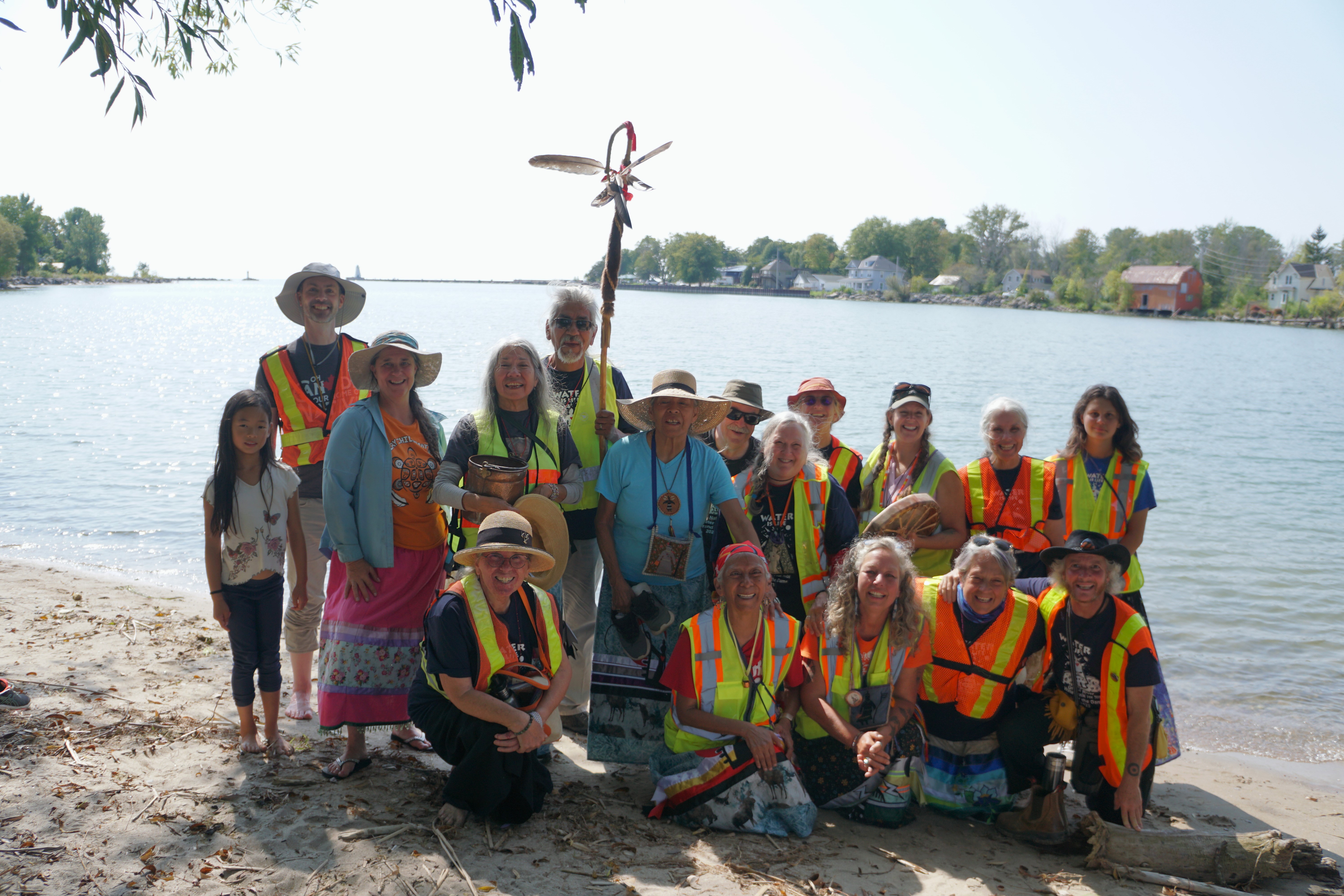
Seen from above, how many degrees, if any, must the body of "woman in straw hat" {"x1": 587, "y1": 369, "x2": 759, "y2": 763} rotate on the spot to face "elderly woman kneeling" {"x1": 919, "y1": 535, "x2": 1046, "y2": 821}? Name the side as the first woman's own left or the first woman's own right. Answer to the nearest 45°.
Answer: approximately 90° to the first woman's own left

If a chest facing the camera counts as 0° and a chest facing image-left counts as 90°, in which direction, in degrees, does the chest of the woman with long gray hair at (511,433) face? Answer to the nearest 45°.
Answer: approximately 0°

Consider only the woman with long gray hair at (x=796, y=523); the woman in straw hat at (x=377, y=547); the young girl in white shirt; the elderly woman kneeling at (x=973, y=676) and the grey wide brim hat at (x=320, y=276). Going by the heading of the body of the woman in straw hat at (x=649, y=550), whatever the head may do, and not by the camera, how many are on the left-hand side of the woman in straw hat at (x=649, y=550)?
2

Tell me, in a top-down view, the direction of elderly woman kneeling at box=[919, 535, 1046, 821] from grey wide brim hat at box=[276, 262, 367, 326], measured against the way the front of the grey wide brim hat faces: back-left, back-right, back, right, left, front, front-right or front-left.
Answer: front-left

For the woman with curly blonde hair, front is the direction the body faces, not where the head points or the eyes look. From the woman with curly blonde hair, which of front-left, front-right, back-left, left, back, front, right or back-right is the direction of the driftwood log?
left

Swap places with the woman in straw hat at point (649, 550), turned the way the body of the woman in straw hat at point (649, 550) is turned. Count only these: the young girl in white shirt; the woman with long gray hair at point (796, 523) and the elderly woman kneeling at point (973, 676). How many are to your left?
2

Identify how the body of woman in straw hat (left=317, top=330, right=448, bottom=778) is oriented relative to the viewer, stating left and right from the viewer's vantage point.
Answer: facing the viewer and to the right of the viewer
